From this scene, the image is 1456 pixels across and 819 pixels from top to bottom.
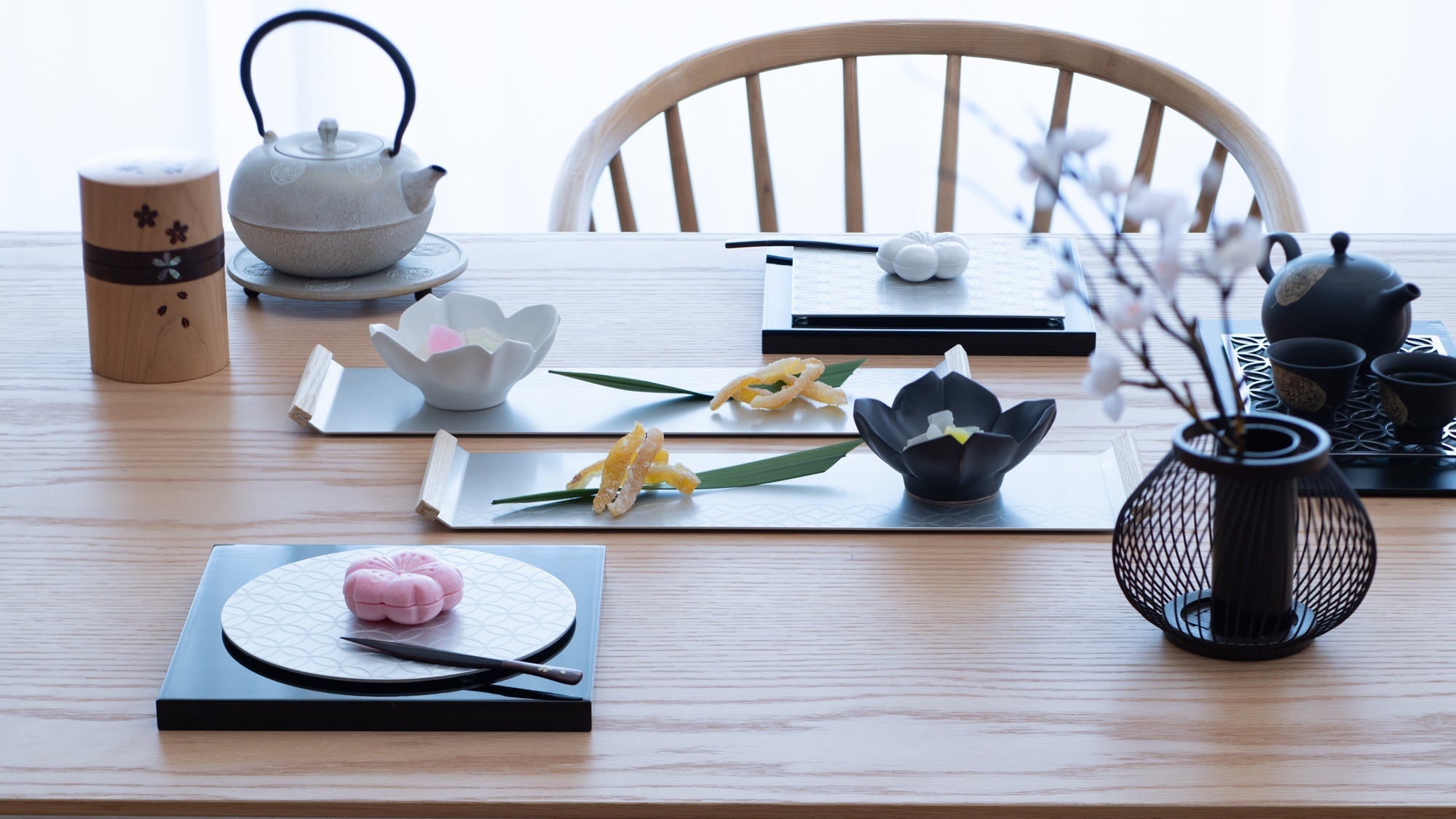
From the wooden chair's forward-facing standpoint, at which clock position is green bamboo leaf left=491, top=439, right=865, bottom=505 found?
The green bamboo leaf is roughly at 12 o'clock from the wooden chair.

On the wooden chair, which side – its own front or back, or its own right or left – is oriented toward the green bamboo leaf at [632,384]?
front

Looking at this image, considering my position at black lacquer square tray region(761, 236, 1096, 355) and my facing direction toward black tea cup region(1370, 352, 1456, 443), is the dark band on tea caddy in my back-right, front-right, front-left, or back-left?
back-right

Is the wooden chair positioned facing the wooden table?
yes

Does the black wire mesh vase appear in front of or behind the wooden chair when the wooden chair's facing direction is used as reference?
in front

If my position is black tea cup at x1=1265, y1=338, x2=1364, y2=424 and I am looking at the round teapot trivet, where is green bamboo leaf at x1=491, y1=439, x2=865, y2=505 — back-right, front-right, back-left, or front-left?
front-left

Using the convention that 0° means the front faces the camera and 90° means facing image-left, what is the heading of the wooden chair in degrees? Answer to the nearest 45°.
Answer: approximately 0°

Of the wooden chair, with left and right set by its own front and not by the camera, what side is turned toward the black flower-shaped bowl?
front

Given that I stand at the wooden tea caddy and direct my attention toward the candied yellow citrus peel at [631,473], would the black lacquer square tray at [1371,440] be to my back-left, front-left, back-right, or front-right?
front-left

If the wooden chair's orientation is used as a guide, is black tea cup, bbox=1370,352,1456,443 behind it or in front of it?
in front

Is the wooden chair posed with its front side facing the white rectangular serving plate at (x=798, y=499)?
yes

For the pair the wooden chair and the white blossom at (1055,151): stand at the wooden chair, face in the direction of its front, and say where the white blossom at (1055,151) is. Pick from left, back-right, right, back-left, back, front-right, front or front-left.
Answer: front
